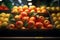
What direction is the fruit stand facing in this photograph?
toward the camera

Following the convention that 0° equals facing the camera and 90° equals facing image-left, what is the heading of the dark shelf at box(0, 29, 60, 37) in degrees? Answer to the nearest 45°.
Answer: approximately 0°
